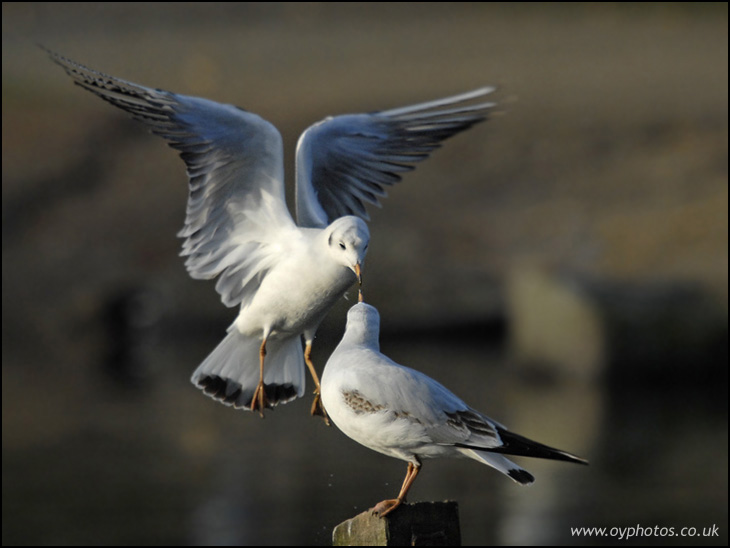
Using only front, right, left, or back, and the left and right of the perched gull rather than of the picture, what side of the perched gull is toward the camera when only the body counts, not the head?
left
